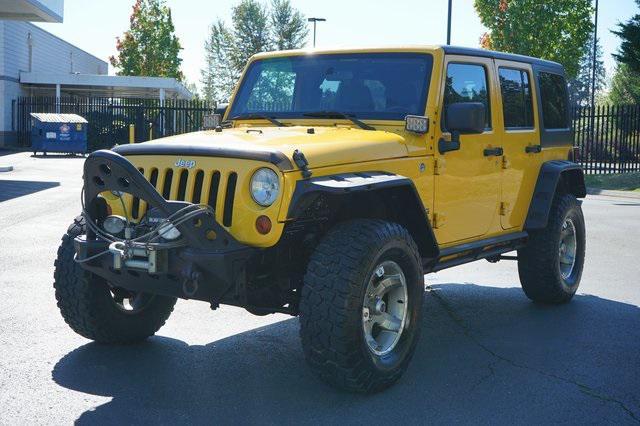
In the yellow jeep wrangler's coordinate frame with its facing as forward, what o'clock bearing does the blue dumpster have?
The blue dumpster is roughly at 4 o'clock from the yellow jeep wrangler.

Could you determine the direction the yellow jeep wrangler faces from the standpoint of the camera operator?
facing the viewer and to the left of the viewer

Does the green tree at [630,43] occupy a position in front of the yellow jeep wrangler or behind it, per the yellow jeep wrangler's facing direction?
behind

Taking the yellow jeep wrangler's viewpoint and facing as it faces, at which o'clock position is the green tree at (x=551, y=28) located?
The green tree is roughly at 5 o'clock from the yellow jeep wrangler.

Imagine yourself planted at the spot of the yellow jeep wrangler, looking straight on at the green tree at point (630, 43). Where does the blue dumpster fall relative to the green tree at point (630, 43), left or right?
left
